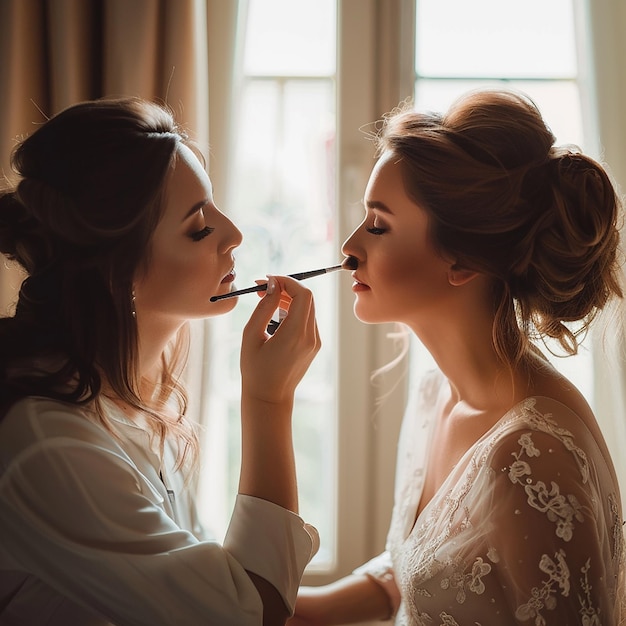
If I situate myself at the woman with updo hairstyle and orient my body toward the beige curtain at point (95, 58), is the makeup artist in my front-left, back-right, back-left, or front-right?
front-left

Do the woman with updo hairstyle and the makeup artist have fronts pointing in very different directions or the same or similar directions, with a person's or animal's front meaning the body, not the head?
very different directions

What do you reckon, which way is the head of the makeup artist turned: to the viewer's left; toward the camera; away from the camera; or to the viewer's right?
to the viewer's right

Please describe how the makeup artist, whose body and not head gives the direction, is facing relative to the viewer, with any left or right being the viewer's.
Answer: facing to the right of the viewer

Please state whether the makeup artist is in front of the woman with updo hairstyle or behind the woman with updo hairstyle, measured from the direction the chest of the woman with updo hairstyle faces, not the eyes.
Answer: in front

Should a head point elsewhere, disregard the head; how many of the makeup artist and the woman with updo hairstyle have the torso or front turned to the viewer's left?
1

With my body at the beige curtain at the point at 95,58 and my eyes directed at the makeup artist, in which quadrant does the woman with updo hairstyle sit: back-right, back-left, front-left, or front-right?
front-left

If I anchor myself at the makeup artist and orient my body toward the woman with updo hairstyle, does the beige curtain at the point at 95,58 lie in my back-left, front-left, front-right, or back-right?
back-left

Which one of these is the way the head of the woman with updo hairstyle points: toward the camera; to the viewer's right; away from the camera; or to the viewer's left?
to the viewer's left

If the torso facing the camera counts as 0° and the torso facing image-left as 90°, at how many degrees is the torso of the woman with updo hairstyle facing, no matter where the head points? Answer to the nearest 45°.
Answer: approximately 90°

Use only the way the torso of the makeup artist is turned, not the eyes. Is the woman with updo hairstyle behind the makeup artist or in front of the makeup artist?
in front

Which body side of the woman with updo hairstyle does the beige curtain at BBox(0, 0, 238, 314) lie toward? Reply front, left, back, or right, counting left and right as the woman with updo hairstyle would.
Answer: front

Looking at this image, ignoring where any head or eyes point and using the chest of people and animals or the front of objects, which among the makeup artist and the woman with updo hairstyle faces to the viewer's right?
the makeup artist
